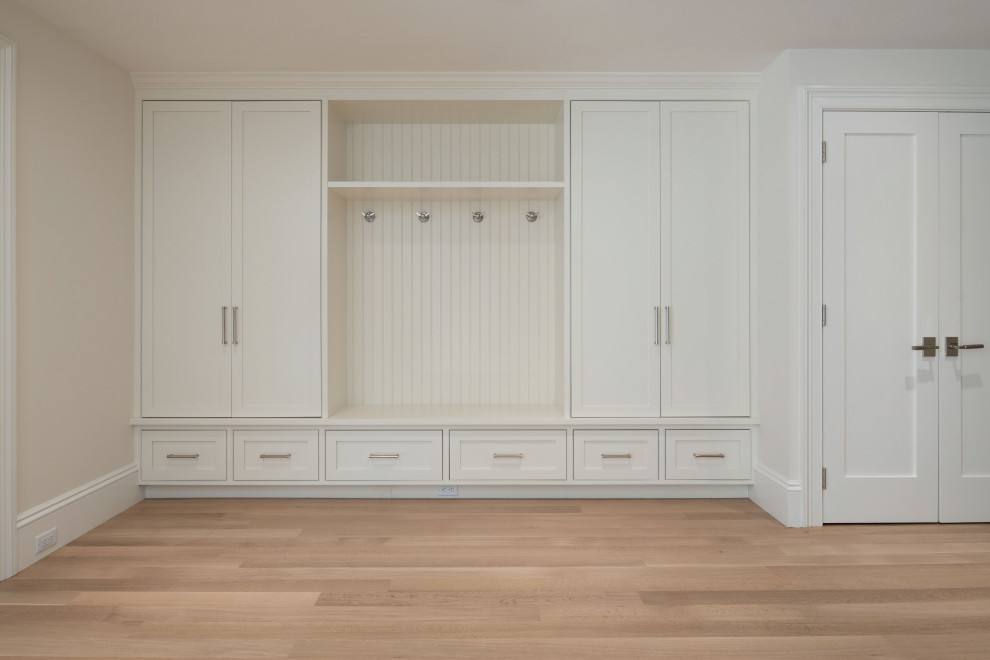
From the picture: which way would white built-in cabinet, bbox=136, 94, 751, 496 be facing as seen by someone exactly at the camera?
facing the viewer

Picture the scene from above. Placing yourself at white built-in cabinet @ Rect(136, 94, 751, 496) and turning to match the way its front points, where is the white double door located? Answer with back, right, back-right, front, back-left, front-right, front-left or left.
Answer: left
